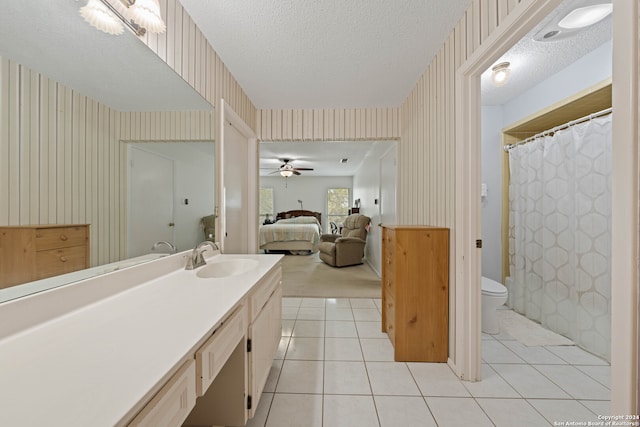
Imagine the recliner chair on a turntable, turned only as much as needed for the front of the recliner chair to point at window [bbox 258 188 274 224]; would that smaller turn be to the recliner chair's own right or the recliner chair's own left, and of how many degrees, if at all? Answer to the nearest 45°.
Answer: approximately 90° to the recliner chair's own right

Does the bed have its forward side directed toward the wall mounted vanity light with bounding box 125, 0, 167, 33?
yes

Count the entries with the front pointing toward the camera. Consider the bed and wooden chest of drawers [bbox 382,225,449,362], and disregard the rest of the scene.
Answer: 1

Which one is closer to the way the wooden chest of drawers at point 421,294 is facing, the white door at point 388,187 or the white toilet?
the white door

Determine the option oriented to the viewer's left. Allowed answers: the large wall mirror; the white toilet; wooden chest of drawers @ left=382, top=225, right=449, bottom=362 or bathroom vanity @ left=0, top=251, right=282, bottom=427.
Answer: the wooden chest of drawers

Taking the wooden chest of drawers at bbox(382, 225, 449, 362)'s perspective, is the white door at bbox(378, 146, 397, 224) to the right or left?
on its right

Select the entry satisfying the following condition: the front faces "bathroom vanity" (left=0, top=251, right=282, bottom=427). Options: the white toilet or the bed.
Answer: the bed

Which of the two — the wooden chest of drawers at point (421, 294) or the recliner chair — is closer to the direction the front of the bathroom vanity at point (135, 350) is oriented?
the wooden chest of drawers

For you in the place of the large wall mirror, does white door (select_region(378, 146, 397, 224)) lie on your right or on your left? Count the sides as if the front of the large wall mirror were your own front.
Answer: on your left
